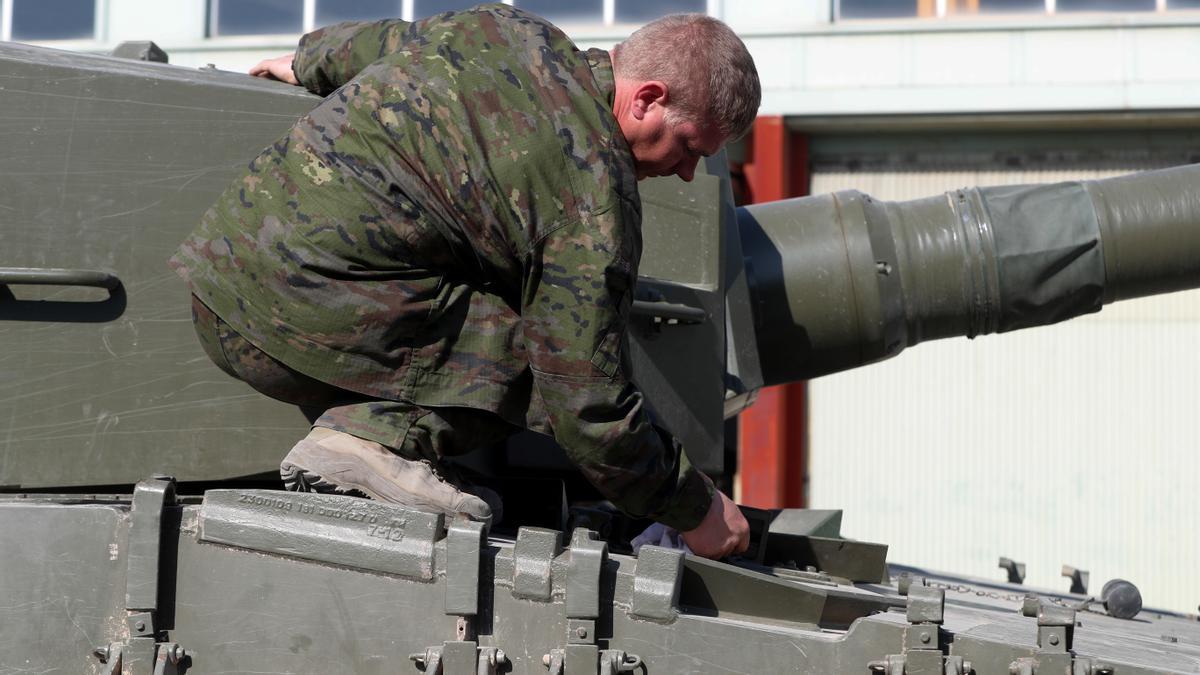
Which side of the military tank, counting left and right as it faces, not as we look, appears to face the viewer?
right

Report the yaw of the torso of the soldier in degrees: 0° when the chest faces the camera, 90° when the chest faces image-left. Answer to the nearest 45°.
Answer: approximately 270°

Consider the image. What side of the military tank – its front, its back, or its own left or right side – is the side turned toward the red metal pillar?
left

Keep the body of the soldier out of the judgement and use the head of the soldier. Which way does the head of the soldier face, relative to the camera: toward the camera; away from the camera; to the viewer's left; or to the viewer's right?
to the viewer's right
